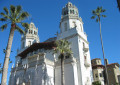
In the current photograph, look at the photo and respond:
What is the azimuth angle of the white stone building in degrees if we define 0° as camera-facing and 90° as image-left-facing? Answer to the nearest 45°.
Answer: approximately 45°
